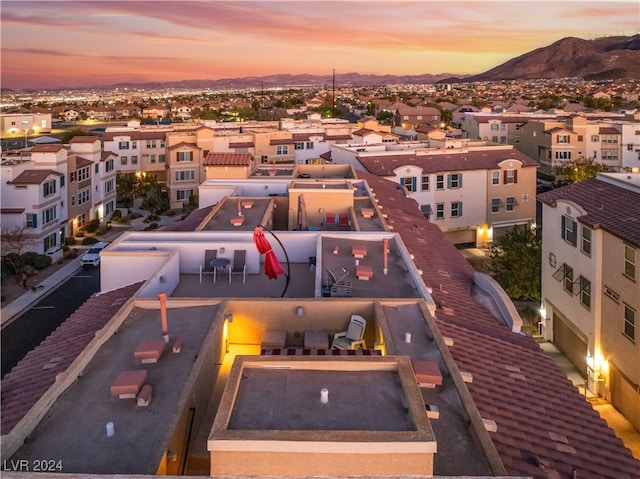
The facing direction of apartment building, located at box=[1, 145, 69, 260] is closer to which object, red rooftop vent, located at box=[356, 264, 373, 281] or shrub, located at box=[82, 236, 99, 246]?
the red rooftop vent

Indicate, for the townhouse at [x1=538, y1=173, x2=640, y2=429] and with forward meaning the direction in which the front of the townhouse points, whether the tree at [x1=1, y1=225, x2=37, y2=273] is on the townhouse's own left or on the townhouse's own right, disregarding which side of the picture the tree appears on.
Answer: on the townhouse's own right

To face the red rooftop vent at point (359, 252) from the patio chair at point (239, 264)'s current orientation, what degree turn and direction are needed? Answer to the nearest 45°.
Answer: approximately 135° to its left

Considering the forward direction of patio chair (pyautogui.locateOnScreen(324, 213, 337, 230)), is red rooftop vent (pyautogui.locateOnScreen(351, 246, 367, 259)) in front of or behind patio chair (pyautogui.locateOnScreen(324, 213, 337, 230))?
in front

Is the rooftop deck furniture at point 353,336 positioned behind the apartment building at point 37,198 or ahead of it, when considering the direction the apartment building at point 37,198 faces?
ahead

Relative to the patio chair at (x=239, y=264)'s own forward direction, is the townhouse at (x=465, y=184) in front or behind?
behind

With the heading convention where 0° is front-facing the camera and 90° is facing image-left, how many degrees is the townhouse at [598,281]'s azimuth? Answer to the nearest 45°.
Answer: approximately 45°
